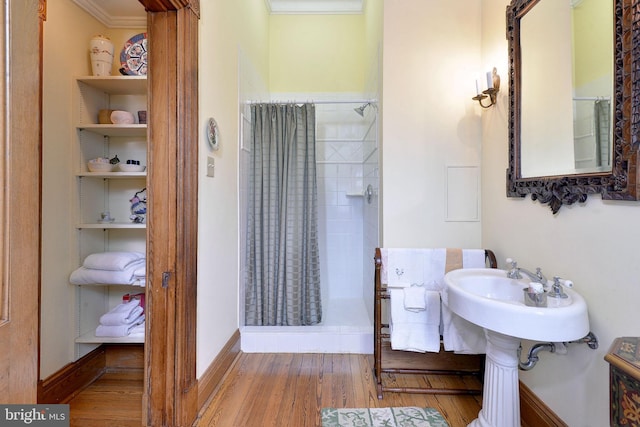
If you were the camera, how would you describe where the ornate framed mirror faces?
facing the viewer and to the left of the viewer

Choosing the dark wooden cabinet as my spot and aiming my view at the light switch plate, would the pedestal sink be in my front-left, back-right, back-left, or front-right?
front-right

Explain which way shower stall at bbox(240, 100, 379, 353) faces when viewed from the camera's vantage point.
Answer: facing the viewer

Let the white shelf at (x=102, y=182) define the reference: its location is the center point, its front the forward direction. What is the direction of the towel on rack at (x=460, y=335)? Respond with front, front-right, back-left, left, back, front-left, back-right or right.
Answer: front-left

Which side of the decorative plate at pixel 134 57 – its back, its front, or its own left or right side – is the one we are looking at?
front

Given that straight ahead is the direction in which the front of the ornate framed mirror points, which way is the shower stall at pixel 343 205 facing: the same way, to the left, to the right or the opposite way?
to the left

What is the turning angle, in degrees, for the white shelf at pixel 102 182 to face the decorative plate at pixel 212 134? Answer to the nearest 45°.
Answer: approximately 45° to its left

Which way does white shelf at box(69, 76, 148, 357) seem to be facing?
toward the camera

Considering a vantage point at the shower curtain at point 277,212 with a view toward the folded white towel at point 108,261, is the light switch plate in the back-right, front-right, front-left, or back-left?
front-left
